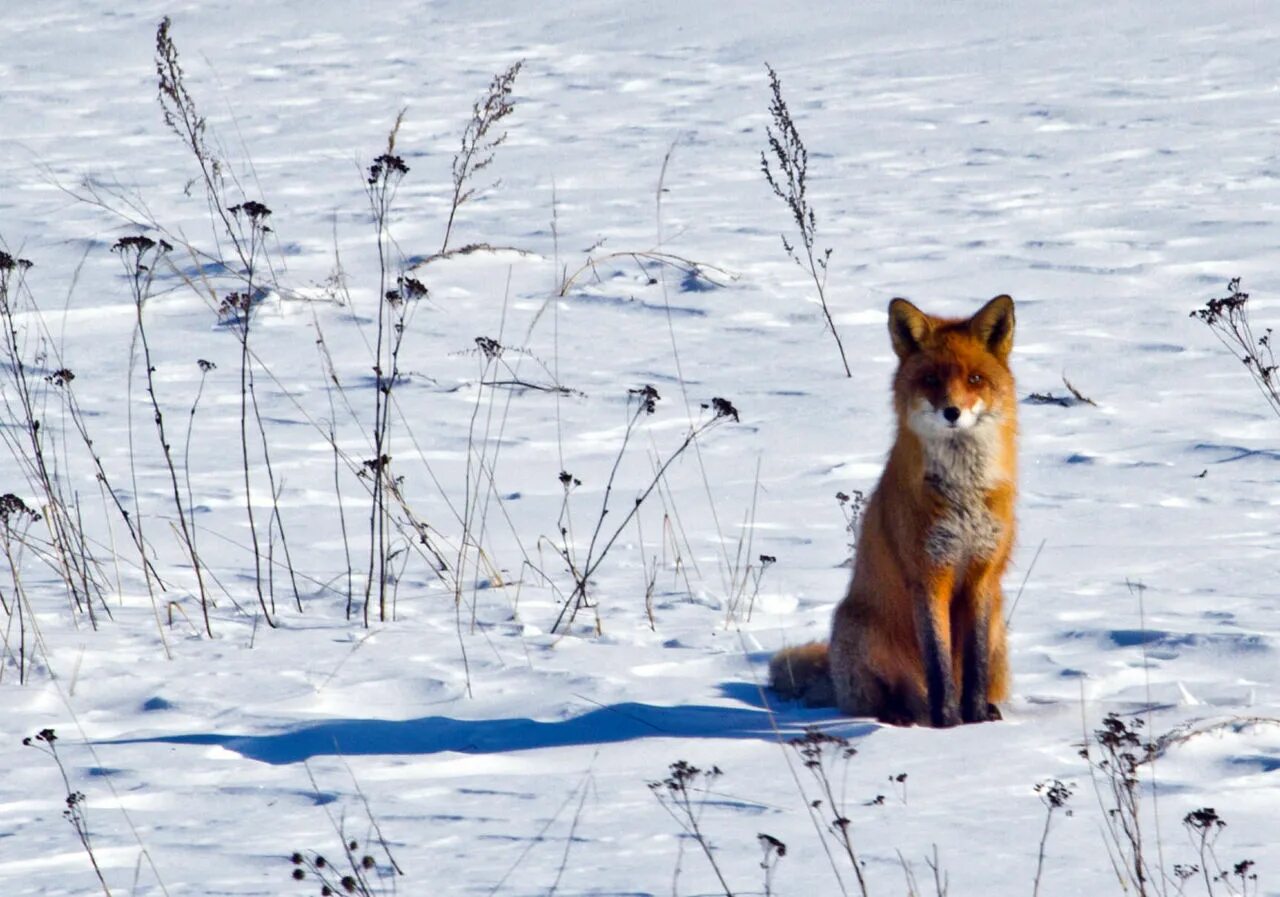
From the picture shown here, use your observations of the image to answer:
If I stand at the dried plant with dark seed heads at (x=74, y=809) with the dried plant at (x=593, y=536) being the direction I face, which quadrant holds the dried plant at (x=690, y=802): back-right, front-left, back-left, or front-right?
front-right

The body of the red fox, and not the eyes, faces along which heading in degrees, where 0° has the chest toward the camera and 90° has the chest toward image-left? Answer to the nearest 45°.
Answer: approximately 315°

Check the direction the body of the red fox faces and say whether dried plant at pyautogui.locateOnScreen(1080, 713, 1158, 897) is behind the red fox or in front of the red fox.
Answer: in front

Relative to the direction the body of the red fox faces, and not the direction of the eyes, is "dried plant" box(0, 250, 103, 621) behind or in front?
behind

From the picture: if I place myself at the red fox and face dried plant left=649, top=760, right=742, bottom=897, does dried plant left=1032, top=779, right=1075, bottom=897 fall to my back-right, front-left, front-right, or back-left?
front-left

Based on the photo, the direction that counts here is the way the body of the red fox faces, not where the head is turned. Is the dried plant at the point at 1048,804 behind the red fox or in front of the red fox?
in front

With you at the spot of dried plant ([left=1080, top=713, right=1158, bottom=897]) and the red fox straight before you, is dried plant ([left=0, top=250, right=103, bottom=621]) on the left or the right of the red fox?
left

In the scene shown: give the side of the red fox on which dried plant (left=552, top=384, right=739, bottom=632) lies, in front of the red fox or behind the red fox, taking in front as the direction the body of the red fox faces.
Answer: behind

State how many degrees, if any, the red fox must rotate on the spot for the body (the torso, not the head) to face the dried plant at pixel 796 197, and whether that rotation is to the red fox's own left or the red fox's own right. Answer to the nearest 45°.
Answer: approximately 135° to the red fox's own left

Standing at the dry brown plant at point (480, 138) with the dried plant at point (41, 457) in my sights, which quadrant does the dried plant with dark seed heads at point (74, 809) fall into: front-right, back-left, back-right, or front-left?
front-left

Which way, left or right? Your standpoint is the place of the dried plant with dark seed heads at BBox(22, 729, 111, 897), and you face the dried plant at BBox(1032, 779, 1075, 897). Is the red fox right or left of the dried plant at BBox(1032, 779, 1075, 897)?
left

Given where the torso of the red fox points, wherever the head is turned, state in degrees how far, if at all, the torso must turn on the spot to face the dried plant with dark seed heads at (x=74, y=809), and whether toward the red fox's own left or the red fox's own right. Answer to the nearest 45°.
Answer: approximately 90° to the red fox's own right

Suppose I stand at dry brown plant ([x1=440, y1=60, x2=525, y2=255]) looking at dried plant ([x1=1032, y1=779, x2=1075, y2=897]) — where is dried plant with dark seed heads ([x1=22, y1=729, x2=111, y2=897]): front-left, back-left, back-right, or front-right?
front-right
